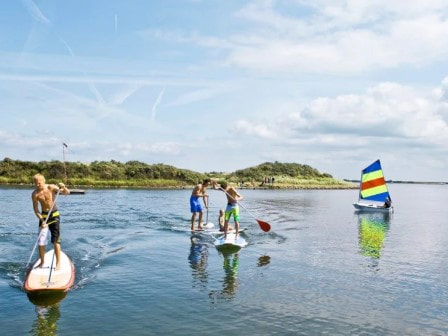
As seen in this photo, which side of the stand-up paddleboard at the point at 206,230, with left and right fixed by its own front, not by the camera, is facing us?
right

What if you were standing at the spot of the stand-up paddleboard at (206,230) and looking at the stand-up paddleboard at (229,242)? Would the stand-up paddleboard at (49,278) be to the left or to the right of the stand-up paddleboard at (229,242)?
right

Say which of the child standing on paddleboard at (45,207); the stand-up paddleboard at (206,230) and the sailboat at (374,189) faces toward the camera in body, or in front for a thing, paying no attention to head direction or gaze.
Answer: the child standing on paddleboard

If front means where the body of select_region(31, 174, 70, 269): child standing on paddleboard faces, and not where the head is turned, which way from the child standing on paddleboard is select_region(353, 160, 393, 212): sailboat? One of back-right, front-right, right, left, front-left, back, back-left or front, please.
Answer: back-left

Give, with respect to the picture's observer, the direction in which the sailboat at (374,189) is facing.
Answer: facing to the left of the viewer

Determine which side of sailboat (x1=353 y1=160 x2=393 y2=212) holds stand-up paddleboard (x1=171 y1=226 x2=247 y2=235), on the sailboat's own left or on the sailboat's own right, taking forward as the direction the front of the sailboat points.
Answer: on the sailboat's own left

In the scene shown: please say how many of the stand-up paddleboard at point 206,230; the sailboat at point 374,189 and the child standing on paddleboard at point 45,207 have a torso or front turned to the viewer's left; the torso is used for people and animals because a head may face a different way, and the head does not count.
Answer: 1

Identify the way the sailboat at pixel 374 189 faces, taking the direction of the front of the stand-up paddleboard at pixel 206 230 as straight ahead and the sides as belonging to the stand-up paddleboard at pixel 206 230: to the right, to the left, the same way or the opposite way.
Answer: the opposite way

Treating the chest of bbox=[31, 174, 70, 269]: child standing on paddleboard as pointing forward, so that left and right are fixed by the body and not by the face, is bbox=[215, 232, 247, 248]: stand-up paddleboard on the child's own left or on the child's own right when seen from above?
on the child's own left

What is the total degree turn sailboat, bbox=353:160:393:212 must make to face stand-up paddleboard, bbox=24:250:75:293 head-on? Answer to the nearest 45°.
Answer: approximately 90° to its left

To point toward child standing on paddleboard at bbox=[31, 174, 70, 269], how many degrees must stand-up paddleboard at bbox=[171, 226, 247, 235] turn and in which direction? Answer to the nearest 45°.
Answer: approximately 90° to its right

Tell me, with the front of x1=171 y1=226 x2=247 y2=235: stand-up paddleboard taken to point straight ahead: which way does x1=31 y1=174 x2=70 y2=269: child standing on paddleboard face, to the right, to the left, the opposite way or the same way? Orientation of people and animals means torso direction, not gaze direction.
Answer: to the right
